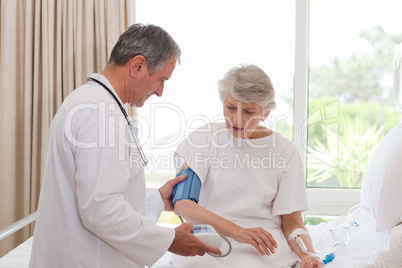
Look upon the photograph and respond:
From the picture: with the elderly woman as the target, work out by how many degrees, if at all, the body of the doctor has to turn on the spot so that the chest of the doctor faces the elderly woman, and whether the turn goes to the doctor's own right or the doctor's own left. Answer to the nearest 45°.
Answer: approximately 45° to the doctor's own left

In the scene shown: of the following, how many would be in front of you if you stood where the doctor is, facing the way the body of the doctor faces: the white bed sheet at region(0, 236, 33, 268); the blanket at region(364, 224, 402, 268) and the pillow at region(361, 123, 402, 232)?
2

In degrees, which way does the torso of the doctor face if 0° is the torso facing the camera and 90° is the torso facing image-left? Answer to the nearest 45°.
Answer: approximately 270°

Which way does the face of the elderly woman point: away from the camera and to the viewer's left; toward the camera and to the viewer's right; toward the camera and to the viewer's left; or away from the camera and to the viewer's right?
toward the camera and to the viewer's left

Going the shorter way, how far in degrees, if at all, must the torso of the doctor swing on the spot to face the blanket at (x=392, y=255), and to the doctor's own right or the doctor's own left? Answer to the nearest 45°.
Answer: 0° — they already face it

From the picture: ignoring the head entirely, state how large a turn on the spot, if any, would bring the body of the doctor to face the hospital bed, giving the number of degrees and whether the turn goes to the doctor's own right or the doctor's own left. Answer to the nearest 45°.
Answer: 0° — they already face it

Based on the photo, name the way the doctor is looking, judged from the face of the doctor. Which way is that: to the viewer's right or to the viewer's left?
to the viewer's right

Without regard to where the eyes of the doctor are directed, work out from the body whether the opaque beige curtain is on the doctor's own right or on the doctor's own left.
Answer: on the doctor's own left

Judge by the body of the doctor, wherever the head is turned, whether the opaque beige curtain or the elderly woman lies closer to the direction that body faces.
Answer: the elderly woman

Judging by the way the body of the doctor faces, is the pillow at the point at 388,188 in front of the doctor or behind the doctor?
in front
